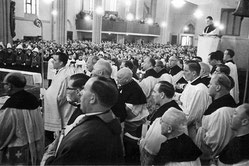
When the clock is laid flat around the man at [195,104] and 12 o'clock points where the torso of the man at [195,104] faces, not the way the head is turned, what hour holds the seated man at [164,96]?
the seated man at [164,96] is roughly at 10 o'clock from the man at [195,104].

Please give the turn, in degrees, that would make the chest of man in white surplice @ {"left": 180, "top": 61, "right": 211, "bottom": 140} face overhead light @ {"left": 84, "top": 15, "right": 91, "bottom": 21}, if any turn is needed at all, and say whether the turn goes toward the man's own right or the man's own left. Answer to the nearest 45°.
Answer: approximately 45° to the man's own right

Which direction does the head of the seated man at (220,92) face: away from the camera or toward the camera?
away from the camera

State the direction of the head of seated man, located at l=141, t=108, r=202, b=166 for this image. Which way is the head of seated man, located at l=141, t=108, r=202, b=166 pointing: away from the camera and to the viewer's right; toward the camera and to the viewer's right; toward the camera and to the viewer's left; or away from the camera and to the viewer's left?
away from the camera and to the viewer's left
